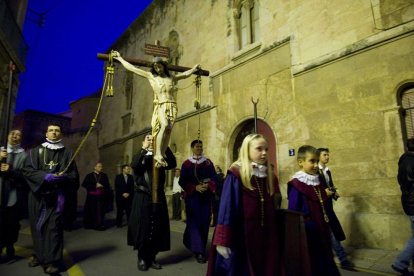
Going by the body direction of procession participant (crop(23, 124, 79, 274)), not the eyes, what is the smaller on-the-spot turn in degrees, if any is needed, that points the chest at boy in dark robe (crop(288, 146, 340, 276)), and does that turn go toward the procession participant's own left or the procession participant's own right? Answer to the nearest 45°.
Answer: approximately 45° to the procession participant's own left

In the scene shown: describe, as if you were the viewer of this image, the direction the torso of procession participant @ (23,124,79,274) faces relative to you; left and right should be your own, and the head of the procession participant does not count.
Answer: facing the viewer

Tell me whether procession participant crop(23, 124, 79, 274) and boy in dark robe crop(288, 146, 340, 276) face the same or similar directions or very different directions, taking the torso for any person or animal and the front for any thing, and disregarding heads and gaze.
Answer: same or similar directions

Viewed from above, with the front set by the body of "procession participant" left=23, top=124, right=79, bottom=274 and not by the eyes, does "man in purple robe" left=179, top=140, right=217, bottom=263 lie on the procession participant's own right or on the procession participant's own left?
on the procession participant's own left

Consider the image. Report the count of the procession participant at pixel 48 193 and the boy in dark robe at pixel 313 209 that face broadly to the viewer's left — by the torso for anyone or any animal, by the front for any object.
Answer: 0

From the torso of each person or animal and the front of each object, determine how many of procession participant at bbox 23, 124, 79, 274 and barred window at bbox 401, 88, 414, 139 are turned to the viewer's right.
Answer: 0

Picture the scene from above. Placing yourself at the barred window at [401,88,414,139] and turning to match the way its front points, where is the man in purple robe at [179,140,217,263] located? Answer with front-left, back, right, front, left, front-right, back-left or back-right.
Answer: front

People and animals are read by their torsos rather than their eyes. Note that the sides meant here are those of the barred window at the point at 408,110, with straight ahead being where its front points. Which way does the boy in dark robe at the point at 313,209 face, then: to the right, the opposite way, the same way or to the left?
to the left
